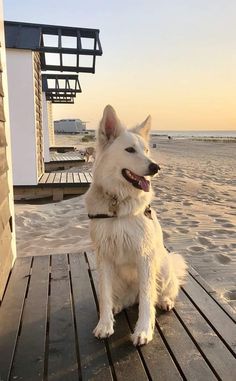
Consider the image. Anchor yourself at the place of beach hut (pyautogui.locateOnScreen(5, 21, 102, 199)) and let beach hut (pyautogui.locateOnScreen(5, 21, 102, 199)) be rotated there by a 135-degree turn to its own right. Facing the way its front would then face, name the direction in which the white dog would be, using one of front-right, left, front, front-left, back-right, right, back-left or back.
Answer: front-left

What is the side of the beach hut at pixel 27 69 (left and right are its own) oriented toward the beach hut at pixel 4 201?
right

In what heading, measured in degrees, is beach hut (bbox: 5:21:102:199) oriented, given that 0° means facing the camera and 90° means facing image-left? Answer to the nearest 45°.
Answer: approximately 270°
